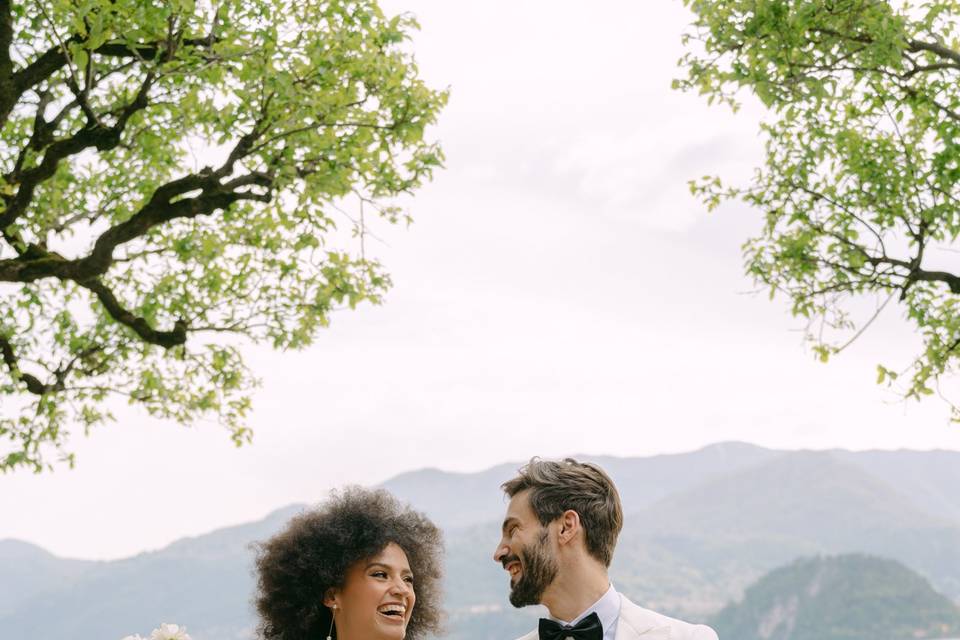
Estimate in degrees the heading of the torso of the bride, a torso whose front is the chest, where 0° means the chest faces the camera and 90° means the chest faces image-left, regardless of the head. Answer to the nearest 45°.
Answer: approximately 315°

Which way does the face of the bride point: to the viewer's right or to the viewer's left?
to the viewer's right

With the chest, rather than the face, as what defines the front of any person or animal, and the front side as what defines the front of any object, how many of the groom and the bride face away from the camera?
0

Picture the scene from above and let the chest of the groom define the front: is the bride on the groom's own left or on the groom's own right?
on the groom's own right

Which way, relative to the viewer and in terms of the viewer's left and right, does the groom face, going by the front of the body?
facing the viewer and to the left of the viewer
